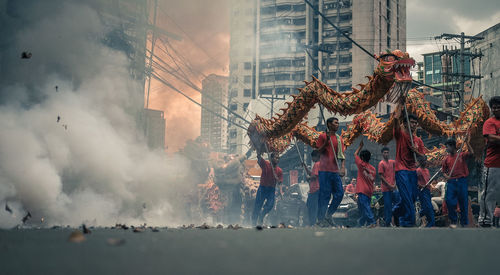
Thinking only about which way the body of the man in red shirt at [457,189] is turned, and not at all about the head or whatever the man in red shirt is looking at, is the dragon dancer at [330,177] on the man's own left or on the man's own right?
on the man's own right

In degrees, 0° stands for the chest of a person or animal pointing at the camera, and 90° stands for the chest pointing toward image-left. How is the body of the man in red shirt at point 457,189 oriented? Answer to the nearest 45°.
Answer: approximately 0°

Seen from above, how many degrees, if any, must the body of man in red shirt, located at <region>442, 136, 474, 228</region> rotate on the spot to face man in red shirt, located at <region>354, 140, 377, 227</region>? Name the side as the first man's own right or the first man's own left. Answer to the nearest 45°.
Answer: approximately 90° to the first man's own right

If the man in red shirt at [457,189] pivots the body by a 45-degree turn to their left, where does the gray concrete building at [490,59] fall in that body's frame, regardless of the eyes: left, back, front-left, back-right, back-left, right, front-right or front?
back-left

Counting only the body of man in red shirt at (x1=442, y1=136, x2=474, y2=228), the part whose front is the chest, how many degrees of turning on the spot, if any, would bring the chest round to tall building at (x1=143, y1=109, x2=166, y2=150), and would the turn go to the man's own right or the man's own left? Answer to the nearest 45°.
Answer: approximately 135° to the man's own right

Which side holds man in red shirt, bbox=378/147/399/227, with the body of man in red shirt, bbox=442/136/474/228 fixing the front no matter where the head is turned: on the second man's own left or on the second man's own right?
on the second man's own right

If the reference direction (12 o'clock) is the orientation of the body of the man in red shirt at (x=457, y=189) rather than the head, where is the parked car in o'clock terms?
The parked car is roughly at 5 o'clock from the man in red shirt.
